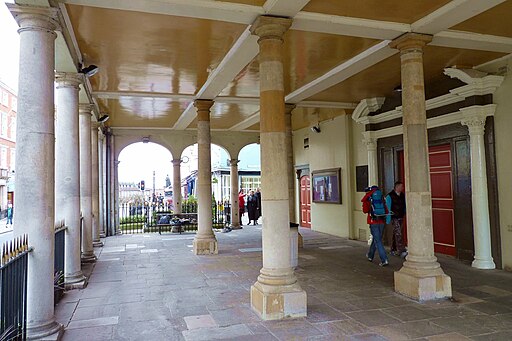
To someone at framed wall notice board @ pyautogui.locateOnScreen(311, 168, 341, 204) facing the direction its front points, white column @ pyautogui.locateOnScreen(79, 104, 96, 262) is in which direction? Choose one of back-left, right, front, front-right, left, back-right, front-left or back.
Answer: front

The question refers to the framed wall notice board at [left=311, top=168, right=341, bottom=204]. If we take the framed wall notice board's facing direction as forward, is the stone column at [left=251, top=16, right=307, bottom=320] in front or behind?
in front

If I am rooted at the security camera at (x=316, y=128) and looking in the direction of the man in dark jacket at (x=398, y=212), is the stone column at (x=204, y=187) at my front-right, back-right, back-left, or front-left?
front-right

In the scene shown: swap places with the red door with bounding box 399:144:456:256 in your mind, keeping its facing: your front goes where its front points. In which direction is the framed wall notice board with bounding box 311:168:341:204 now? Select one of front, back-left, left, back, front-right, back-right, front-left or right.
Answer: right

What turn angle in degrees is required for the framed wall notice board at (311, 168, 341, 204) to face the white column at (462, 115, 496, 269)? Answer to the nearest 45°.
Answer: approximately 90° to its left

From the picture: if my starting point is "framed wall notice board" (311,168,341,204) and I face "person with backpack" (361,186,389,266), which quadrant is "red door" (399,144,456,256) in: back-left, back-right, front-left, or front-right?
front-left

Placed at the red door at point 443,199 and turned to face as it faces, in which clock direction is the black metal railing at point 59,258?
The black metal railing is roughly at 12 o'clock from the red door.

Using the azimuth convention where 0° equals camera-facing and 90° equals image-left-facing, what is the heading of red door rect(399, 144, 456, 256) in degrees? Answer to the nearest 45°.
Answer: approximately 45°

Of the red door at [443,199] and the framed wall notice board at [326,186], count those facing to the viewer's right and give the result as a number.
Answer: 0

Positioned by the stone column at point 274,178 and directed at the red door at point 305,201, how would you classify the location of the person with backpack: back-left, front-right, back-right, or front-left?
front-right

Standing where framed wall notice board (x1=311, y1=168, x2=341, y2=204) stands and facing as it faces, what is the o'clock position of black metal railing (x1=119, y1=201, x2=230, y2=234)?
The black metal railing is roughly at 2 o'clock from the framed wall notice board.

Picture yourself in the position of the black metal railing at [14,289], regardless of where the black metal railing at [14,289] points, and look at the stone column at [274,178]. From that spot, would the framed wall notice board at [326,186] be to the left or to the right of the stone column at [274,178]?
left

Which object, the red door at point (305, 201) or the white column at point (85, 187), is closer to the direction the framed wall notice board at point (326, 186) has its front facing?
the white column

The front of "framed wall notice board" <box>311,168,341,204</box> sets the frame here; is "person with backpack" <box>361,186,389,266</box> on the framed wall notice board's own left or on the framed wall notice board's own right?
on the framed wall notice board's own left

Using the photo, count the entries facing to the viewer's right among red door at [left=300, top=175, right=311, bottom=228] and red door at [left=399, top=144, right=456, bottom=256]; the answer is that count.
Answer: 0

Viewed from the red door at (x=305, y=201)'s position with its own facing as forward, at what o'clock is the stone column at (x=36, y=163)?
The stone column is roughly at 11 o'clock from the red door.

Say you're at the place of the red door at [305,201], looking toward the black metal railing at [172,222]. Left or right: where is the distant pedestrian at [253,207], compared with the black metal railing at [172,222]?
right

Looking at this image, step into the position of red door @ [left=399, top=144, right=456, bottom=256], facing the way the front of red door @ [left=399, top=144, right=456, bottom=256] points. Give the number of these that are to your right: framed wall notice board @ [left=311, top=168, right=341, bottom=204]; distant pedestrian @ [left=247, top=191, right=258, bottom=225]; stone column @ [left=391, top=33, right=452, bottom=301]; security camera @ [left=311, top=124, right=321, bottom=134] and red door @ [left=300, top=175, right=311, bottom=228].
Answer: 4

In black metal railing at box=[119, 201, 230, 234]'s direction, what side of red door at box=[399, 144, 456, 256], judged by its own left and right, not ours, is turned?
right
